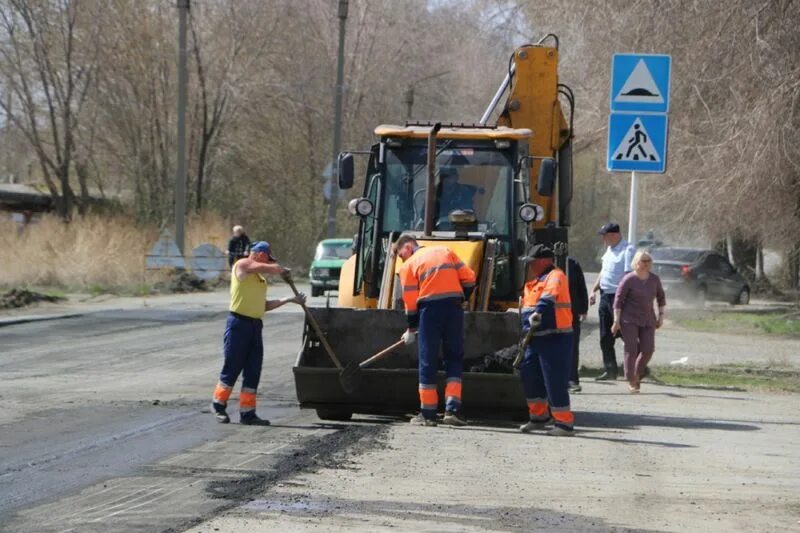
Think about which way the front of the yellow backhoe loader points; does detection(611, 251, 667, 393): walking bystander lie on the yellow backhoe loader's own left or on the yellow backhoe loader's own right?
on the yellow backhoe loader's own left

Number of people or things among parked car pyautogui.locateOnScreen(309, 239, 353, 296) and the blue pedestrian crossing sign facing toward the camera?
2

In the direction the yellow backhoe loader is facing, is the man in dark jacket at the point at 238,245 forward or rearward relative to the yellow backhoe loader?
rearward

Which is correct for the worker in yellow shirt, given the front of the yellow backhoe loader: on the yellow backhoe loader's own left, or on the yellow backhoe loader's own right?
on the yellow backhoe loader's own right

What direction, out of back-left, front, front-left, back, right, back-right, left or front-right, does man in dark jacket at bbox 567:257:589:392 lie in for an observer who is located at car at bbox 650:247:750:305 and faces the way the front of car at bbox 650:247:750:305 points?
back-right

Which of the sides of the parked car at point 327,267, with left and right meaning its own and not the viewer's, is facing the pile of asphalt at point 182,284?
right

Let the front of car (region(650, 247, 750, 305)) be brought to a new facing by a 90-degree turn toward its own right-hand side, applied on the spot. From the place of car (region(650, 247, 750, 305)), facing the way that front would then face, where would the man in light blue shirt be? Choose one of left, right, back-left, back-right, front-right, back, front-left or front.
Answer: front-right

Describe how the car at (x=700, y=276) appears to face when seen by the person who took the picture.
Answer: facing away from the viewer and to the right of the viewer

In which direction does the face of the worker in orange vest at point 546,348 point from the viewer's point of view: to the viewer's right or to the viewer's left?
to the viewer's left
